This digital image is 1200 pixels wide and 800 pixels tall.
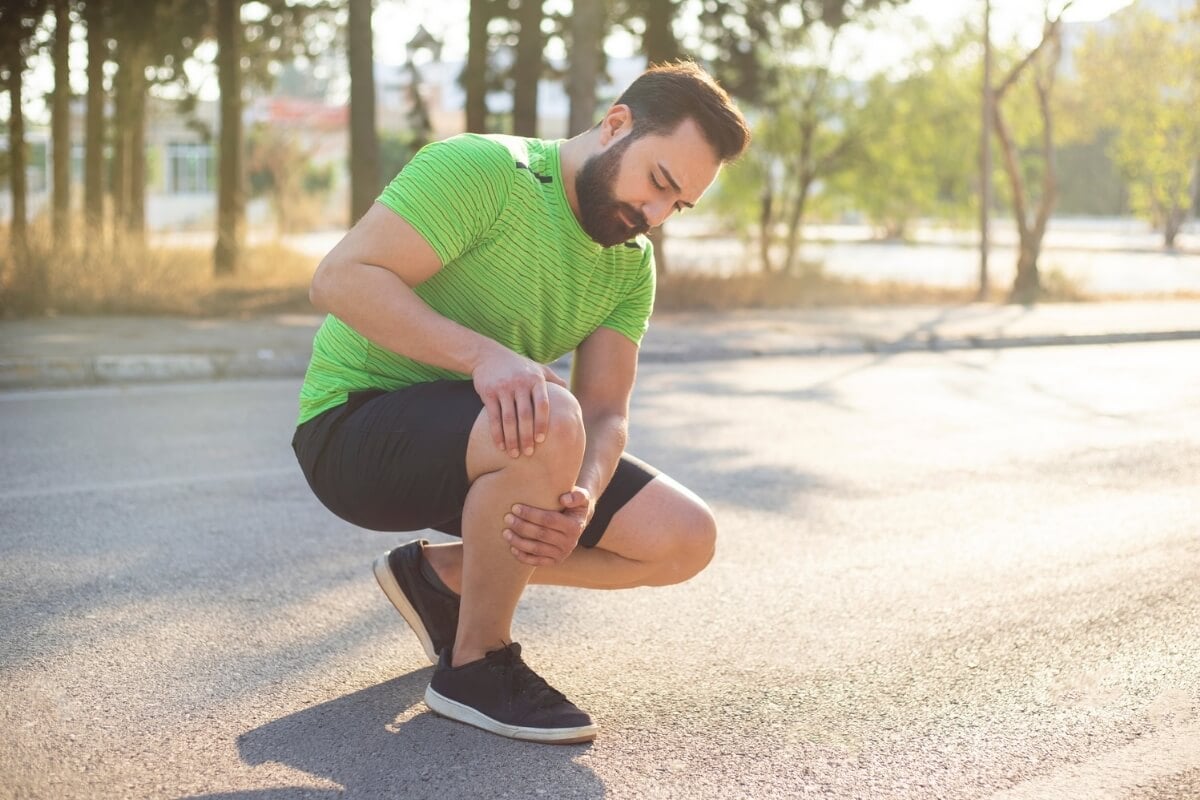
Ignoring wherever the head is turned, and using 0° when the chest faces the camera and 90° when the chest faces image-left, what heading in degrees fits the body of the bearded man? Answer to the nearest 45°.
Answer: approximately 315°

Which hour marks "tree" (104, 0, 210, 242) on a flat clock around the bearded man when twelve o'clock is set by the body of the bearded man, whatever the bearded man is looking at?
The tree is roughly at 7 o'clock from the bearded man.

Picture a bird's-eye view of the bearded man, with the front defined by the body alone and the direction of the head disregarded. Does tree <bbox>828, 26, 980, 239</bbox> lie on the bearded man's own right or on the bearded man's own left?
on the bearded man's own left

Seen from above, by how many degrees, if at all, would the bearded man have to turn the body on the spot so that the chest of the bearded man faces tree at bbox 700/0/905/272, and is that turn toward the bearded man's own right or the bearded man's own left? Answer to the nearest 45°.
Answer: approximately 135° to the bearded man's own left

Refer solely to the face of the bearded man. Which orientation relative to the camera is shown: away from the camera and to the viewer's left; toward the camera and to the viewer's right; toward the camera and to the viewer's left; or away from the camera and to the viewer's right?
toward the camera and to the viewer's right

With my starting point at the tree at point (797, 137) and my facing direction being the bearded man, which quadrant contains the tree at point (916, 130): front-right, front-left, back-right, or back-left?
back-left

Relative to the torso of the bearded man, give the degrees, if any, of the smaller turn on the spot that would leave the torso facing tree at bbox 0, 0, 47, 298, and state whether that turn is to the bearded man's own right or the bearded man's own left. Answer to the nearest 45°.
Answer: approximately 135° to the bearded man's own left
